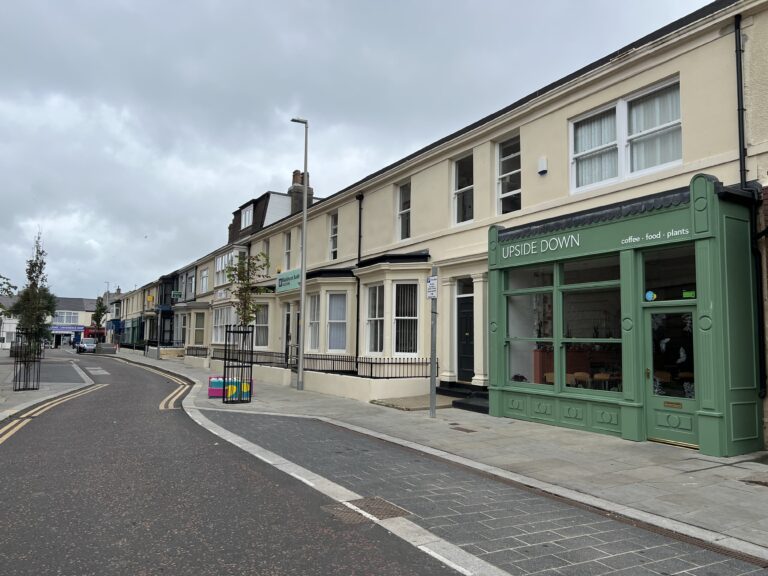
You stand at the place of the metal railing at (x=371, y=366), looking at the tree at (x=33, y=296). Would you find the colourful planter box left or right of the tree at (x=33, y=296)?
left

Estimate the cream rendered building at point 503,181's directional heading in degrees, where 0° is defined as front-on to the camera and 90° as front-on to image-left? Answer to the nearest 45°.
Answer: approximately 45°
